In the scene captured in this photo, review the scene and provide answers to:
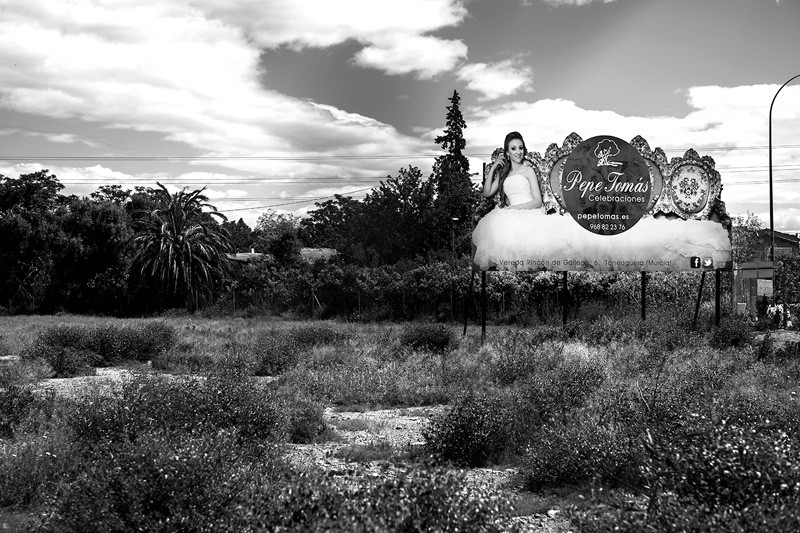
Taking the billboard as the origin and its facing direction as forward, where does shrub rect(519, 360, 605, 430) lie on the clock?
The shrub is roughly at 12 o'clock from the billboard.

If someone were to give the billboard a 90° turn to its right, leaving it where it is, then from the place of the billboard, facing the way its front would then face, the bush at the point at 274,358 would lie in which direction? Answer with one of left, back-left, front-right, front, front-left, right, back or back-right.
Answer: front-left

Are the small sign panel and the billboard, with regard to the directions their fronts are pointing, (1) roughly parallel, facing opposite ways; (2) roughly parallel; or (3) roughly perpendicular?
roughly parallel

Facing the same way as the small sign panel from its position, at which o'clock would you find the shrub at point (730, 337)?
The shrub is roughly at 12 o'clock from the small sign panel.

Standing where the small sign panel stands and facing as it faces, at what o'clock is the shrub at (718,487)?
The shrub is roughly at 12 o'clock from the small sign panel.

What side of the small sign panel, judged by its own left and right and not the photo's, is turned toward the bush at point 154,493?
front

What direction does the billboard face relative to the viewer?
toward the camera

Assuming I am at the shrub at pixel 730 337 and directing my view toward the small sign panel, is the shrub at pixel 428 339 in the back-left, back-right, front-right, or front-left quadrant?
back-left

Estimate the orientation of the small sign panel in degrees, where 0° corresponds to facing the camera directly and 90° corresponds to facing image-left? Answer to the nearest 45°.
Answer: approximately 0°

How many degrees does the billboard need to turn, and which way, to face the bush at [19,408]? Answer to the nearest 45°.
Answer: approximately 45° to its right

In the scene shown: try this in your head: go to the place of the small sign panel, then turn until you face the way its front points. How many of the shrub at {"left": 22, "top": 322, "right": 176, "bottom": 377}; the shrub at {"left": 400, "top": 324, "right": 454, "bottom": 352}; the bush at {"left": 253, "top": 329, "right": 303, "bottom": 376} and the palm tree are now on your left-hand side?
0

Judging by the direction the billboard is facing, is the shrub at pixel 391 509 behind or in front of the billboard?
in front

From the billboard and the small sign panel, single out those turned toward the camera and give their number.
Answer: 2

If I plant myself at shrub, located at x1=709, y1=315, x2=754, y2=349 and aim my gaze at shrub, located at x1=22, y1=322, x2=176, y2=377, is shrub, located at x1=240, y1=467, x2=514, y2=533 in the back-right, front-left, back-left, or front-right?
front-left

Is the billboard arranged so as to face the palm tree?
no

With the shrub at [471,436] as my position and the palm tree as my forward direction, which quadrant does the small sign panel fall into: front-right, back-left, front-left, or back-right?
front-right

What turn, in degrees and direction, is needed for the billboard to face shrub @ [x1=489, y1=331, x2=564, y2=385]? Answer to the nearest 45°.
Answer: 0° — it already faces it

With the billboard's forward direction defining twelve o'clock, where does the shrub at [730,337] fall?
The shrub is roughly at 10 o'clock from the billboard.
